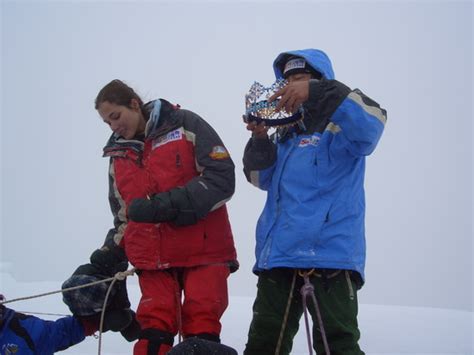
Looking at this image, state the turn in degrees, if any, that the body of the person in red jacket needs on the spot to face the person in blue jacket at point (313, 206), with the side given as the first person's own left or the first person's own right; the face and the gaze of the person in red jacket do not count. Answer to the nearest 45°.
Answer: approximately 135° to the first person's own left

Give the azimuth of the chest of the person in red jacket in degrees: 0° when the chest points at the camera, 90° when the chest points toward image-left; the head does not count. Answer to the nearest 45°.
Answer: approximately 45°

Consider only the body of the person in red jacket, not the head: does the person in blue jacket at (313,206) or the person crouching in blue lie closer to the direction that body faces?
the person crouching in blue

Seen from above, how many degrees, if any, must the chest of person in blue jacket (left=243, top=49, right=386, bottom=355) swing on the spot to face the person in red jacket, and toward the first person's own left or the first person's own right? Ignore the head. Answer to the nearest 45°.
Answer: approximately 45° to the first person's own right

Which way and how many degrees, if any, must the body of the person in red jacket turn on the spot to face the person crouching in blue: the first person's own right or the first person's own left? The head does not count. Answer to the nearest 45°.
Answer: approximately 90° to the first person's own right

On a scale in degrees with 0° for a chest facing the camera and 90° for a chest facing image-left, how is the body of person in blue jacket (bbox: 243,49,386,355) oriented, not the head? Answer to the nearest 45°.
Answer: approximately 45°

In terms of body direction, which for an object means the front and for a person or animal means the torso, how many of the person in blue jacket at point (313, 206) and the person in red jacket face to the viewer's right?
0

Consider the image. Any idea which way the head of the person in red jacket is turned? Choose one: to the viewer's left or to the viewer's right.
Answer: to the viewer's left

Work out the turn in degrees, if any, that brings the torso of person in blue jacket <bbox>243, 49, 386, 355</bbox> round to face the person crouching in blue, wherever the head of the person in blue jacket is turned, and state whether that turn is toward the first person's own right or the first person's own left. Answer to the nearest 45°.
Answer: approximately 45° to the first person's own right
